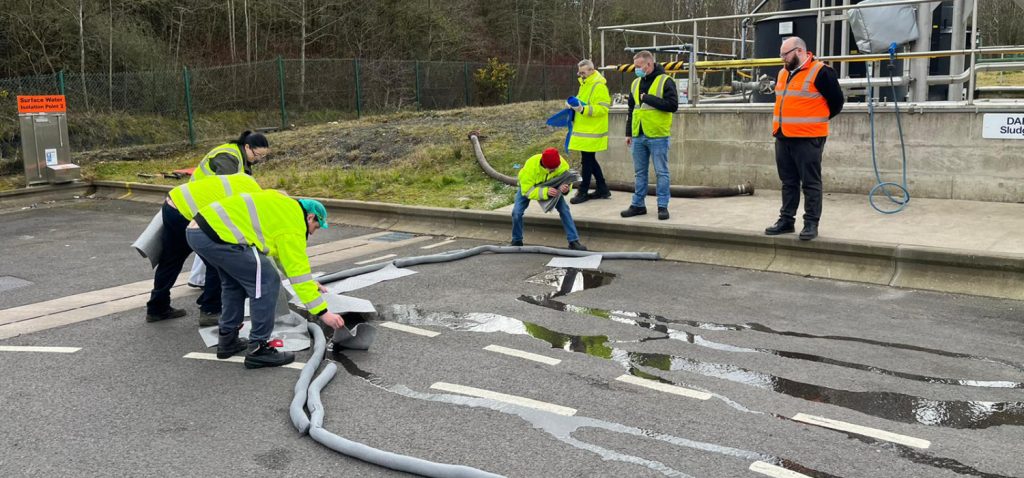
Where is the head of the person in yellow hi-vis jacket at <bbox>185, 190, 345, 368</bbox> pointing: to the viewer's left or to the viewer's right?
to the viewer's right

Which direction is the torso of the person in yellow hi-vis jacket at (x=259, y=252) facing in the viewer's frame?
to the viewer's right

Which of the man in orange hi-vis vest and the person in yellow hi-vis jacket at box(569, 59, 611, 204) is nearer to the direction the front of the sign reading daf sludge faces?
the man in orange hi-vis vest

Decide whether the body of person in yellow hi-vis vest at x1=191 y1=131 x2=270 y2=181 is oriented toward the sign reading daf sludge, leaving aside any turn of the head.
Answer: yes

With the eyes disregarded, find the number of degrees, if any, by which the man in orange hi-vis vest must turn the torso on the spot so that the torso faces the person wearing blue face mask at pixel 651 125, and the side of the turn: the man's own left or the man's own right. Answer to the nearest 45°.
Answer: approximately 90° to the man's own right

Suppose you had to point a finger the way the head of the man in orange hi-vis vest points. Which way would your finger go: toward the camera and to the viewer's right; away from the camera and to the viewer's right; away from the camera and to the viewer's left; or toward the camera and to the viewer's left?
toward the camera and to the viewer's left

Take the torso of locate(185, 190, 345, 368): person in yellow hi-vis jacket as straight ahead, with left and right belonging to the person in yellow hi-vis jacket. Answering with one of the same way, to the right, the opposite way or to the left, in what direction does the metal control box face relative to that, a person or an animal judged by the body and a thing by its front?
to the right

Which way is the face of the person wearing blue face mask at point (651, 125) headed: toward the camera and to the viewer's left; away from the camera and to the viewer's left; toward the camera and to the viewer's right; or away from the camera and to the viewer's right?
toward the camera and to the viewer's left

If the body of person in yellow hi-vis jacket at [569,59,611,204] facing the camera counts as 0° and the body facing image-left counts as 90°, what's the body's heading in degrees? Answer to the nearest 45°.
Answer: approximately 45°

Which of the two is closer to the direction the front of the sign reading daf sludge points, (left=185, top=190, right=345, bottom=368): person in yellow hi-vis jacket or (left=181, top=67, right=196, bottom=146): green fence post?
the person in yellow hi-vis jacket

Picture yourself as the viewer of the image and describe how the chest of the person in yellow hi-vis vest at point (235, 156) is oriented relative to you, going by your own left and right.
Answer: facing to the right of the viewer

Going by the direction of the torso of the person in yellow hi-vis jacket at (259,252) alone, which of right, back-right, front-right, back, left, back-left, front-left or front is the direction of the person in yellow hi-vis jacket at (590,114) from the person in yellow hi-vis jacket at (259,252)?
front-left

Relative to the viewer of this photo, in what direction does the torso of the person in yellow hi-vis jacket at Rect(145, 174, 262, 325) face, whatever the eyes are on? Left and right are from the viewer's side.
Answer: facing to the right of the viewer

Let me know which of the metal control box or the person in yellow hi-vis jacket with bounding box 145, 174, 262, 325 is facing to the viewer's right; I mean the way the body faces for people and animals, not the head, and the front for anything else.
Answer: the person in yellow hi-vis jacket
